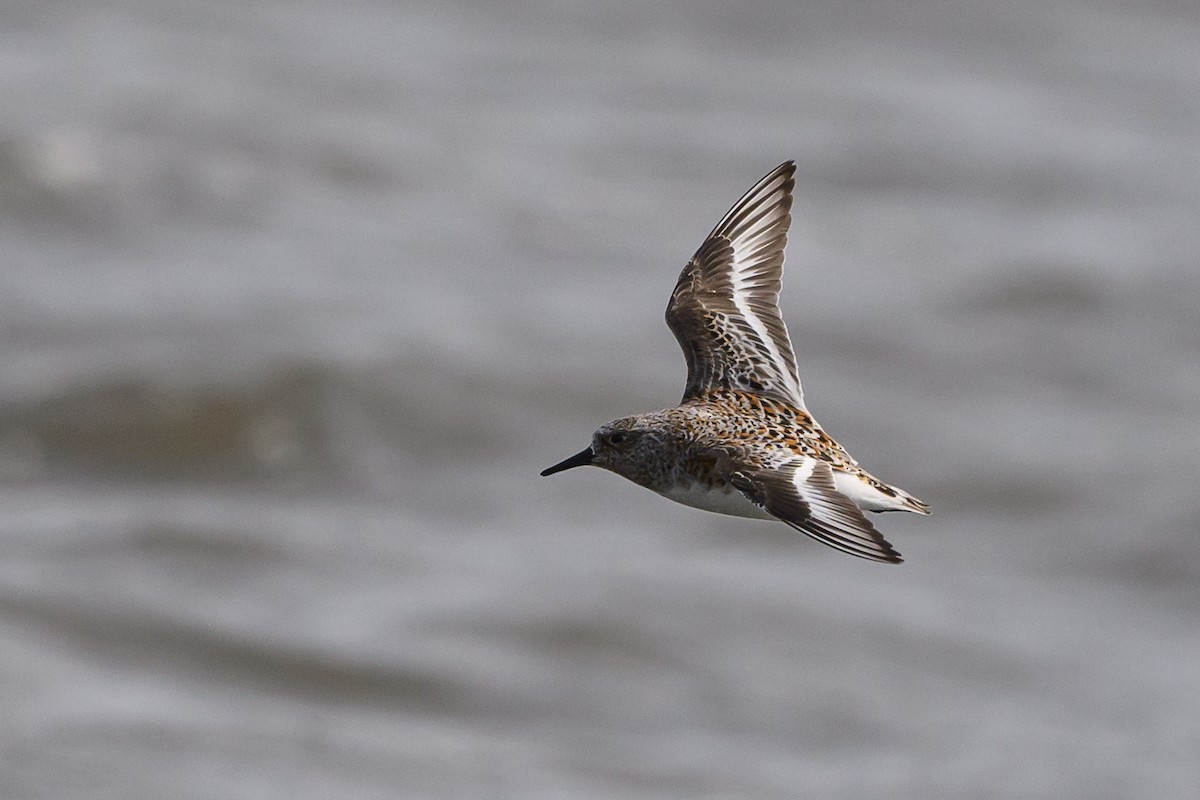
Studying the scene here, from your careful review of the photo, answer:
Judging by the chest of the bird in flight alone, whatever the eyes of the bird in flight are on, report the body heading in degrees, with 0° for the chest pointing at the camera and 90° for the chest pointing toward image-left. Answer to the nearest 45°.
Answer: approximately 90°
